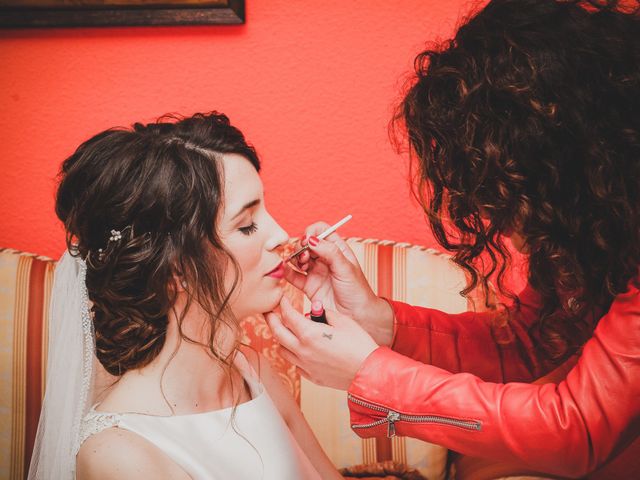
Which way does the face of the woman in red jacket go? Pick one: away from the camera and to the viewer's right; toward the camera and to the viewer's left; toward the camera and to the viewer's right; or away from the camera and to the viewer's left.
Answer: away from the camera and to the viewer's left

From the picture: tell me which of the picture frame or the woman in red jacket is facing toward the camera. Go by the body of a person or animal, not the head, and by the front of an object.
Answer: the picture frame

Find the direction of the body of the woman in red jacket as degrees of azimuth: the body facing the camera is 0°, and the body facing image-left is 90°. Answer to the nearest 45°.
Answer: approximately 90°

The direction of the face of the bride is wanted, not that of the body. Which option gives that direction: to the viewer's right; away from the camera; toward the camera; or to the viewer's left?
to the viewer's right

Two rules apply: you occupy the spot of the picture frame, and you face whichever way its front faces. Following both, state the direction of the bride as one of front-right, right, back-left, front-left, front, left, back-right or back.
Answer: front

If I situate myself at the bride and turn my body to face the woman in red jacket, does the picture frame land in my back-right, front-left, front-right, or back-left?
back-left

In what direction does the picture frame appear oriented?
toward the camera

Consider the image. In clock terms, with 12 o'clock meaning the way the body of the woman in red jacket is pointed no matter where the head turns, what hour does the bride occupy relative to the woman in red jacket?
The bride is roughly at 12 o'clock from the woman in red jacket.

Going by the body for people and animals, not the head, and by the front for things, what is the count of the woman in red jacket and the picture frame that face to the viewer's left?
1
